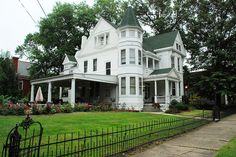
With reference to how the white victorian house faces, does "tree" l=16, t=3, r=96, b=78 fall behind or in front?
behind

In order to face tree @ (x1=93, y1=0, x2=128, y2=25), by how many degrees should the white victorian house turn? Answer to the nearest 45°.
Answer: approximately 135° to its left

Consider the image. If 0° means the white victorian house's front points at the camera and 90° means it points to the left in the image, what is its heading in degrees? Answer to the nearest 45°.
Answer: approximately 315°

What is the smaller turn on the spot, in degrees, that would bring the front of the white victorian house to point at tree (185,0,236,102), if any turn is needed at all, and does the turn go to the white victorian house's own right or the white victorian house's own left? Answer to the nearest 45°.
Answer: approximately 45° to the white victorian house's own left

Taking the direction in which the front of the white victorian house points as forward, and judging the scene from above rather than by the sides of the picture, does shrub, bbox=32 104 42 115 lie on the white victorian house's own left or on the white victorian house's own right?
on the white victorian house's own right

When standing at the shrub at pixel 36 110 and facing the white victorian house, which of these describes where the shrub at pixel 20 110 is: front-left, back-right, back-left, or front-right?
back-left
